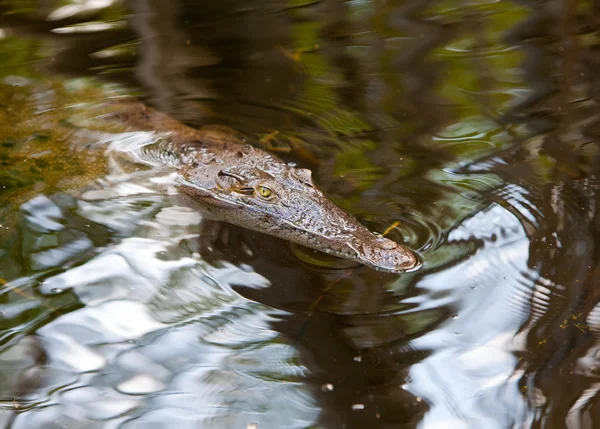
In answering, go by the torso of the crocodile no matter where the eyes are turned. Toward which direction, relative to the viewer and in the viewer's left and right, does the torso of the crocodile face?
facing the viewer and to the right of the viewer
